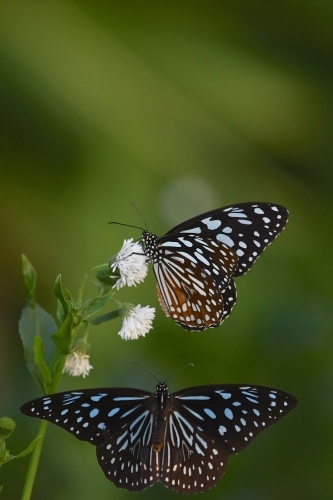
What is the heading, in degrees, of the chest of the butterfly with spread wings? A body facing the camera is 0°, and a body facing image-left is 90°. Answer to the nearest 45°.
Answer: approximately 180°

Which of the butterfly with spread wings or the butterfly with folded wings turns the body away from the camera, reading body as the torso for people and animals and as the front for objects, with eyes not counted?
the butterfly with spread wings

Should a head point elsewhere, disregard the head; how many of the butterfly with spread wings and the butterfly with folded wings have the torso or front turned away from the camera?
1

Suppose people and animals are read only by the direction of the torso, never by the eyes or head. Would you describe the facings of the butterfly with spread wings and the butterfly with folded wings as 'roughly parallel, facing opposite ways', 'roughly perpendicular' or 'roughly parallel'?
roughly perpendicular

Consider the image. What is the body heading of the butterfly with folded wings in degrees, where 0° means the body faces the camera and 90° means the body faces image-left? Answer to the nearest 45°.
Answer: approximately 90°
